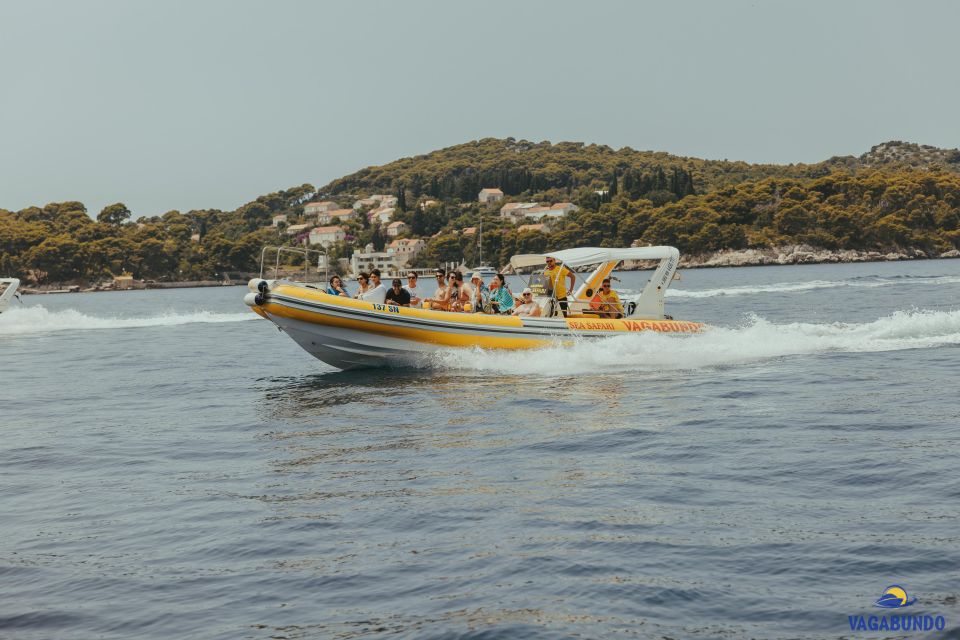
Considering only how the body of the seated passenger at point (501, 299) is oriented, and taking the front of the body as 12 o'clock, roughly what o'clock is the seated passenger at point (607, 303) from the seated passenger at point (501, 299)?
the seated passenger at point (607, 303) is roughly at 6 o'clock from the seated passenger at point (501, 299).

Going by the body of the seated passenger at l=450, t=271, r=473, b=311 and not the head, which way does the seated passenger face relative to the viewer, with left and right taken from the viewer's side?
facing to the left of the viewer

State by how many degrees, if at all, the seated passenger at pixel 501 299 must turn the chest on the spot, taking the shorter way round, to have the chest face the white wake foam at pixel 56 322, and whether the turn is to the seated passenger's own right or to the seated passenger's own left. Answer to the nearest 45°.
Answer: approximately 45° to the seated passenger's own right

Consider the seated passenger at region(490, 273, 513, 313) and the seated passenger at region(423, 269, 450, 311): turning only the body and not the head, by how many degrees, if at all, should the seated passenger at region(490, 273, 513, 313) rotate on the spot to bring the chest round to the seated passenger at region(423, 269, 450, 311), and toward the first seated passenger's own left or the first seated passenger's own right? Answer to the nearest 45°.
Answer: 0° — they already face them

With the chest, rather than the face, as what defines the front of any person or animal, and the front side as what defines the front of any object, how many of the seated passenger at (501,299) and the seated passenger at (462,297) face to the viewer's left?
2

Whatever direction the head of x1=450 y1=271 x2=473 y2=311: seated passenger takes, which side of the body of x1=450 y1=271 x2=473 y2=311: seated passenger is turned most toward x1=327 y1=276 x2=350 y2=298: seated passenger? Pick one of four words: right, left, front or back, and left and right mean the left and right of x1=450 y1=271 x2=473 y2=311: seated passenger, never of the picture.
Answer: front

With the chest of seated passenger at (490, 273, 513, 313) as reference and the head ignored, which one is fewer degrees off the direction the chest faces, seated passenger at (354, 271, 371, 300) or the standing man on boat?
the seated passenger

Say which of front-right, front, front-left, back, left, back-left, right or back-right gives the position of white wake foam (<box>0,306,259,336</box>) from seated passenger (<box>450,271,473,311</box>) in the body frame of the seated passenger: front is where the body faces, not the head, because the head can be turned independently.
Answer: front-right

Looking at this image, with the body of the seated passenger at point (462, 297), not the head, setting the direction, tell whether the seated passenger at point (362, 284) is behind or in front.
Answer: in front

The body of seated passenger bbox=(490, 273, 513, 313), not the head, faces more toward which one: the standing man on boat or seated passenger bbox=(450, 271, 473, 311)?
the seated passenger

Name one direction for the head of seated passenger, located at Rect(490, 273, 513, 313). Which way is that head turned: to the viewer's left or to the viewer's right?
to the viewer's left

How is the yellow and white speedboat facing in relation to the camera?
to the viewer's left

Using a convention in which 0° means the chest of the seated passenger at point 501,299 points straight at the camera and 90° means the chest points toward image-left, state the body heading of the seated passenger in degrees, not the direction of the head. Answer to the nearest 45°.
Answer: approximately 90°

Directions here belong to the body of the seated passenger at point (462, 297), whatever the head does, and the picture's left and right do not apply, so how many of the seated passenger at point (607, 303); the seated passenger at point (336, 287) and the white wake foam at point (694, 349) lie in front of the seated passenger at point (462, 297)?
1

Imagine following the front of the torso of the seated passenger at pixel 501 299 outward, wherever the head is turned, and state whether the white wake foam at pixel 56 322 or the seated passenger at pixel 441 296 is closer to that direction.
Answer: the seated passenger
